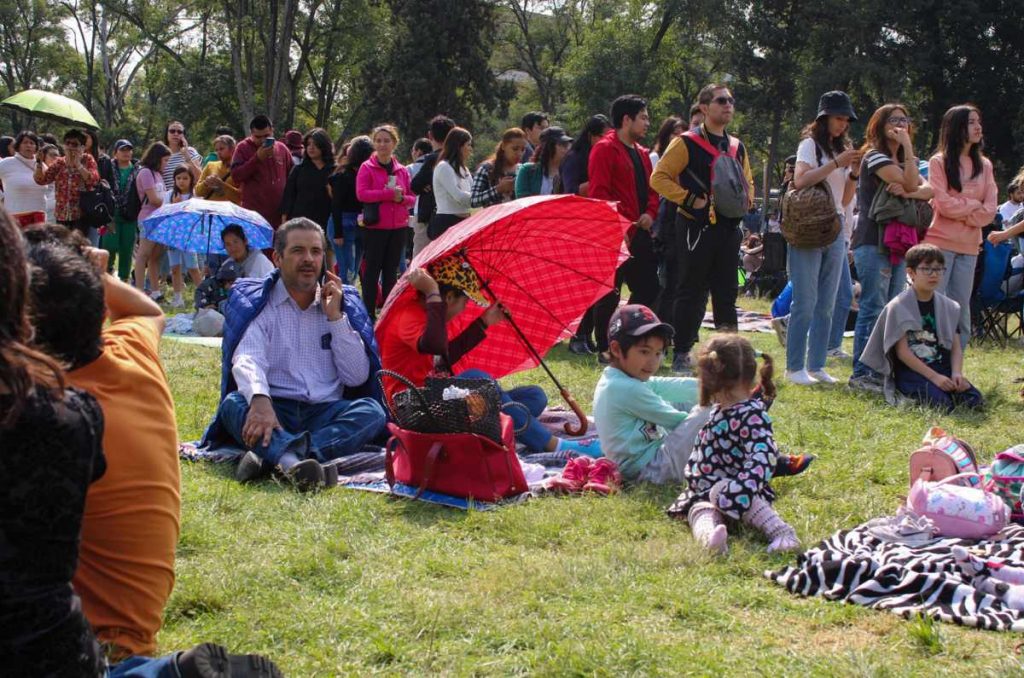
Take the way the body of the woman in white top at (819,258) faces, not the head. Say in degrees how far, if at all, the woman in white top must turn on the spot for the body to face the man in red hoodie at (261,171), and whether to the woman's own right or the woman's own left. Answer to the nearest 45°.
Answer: approximately 135° to the woman's own right

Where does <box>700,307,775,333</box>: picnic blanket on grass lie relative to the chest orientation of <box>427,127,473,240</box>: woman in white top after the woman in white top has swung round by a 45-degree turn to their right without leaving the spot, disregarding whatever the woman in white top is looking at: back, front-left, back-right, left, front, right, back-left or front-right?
left

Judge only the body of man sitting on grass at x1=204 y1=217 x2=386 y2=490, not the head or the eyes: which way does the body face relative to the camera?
toward the camera

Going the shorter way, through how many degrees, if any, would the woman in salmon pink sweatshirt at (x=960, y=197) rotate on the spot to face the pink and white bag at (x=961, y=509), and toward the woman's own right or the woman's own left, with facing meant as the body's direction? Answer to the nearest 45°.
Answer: approximately 45° to the woman's own right

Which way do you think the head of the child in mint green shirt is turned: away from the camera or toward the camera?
toward the camera

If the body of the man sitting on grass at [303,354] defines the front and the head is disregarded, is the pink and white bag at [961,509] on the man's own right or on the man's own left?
on the man's own left

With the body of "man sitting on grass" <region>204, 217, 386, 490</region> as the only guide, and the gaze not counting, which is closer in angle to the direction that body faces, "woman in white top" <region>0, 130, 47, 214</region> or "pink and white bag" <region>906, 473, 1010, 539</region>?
the pink and white bag

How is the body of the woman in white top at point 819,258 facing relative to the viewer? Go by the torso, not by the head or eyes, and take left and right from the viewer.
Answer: facing the viewer and to the right of the viewer

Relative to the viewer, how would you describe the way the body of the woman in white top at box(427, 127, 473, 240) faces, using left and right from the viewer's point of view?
facing to the right of the viewer

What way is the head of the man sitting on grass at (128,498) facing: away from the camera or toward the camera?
away from the camera

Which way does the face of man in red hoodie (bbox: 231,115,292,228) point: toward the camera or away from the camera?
toward the camera

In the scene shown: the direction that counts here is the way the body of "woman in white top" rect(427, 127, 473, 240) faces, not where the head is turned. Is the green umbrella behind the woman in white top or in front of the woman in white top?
behind

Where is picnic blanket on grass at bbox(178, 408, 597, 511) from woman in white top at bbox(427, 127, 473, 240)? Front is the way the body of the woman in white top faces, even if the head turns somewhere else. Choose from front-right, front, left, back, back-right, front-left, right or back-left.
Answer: right
